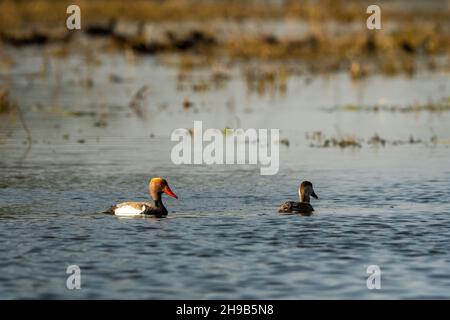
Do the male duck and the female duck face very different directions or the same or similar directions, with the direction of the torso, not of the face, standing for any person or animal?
same or similar directions

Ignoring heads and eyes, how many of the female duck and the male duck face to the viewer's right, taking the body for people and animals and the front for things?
2

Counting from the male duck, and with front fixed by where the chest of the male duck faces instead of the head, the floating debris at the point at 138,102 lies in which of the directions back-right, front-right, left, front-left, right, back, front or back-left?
left

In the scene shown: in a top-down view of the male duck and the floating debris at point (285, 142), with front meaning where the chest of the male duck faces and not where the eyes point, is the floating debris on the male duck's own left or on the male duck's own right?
on the male duck's own left

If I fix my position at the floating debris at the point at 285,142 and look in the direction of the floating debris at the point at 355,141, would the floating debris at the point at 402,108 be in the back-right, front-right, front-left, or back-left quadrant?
front-left

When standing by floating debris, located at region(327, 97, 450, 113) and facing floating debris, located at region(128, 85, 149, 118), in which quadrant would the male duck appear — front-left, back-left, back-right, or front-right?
front-left

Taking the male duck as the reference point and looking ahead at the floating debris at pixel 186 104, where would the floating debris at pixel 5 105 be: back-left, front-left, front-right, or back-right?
front-left

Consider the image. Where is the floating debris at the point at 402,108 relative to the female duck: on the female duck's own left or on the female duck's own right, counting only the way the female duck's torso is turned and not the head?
on the female duck's own left

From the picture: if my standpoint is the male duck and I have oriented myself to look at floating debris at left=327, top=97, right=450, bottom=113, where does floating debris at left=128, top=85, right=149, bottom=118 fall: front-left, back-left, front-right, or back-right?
front-left

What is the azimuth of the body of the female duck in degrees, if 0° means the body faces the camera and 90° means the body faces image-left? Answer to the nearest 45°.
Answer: approximately 270°

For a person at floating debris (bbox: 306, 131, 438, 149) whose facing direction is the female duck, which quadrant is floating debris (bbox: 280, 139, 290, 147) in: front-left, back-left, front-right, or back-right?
front-right

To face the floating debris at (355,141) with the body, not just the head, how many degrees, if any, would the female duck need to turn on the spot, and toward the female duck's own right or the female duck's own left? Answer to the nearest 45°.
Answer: approximately 90° to the female duck's own left

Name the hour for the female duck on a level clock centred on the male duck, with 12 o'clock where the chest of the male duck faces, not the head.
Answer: The female duck is roughly at 12 o'clock from the male duck.

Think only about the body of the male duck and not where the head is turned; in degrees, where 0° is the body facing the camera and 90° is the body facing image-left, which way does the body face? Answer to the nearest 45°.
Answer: approximately 270°
